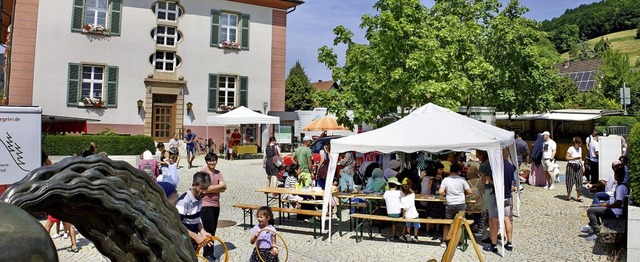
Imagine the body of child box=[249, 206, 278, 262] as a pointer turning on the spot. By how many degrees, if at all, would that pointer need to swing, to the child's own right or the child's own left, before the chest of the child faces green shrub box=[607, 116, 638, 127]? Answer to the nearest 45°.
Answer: approximately 180°

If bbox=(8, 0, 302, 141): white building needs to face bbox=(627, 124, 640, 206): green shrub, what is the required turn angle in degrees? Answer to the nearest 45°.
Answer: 0° — it already faces it

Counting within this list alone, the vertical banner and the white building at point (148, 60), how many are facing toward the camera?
2

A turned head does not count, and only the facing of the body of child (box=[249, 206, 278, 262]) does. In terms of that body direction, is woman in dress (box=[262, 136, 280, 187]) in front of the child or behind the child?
behind

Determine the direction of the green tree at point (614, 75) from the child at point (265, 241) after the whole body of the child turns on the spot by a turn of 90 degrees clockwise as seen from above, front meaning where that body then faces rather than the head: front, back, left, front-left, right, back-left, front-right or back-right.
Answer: right

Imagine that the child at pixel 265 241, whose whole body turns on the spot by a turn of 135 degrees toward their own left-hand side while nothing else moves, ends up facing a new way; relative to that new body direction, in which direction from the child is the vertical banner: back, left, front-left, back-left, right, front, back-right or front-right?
back-left

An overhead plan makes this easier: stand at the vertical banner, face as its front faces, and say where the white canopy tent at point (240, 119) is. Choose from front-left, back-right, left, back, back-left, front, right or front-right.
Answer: back-left

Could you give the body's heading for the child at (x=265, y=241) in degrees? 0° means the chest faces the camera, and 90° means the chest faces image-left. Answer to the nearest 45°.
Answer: approximately 45°

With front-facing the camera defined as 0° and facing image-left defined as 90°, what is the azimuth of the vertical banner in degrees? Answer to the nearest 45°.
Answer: approximately 0°

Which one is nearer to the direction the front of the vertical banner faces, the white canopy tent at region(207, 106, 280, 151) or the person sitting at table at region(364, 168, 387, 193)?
the person sitting at table

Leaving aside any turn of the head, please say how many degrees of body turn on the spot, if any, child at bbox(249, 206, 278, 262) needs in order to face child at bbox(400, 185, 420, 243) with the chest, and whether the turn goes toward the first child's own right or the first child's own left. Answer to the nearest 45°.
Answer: approximately 180°

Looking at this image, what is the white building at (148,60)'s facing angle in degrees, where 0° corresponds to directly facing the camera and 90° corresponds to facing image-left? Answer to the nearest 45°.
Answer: approximately 0°
